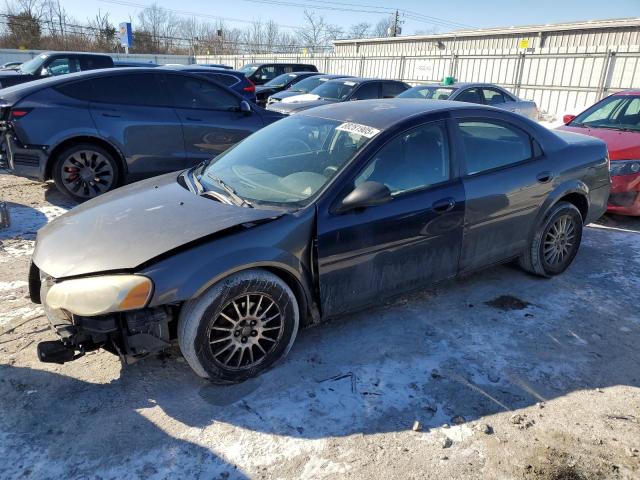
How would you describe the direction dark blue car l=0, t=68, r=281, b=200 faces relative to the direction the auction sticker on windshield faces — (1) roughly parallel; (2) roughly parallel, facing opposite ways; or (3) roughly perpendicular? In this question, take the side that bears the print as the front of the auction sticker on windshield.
roughly parallel, facing opposite ways

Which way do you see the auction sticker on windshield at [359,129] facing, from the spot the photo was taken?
facing the viewer and to the left of the viewer

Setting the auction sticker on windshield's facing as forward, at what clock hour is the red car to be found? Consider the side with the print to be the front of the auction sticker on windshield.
The red car is roughly at 6 o'clock from the auction sticker on windshield.

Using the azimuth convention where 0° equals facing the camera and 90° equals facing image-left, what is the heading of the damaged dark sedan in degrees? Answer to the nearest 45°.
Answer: approximately 45°

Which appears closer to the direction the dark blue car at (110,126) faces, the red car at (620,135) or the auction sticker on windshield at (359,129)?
the red car

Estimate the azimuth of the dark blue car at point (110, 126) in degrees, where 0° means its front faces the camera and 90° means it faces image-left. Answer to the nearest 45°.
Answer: approximately 270°

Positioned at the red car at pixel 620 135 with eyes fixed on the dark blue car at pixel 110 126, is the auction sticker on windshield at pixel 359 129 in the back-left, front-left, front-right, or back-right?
front-left

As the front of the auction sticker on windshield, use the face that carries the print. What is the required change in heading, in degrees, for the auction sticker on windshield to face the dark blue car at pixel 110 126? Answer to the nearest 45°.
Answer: approximately 90° to its right

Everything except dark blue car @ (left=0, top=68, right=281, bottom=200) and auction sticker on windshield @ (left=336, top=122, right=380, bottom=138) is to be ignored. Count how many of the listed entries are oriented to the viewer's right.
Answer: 1

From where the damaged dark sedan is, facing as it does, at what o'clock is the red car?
The red car is roughly at 6 o'clock from the damaged dark sedan.

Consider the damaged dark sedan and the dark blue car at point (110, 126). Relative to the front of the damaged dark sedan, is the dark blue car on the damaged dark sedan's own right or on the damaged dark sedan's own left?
on the damaged dark sedan's own right

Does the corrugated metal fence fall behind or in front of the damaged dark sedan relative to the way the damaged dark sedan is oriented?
behind

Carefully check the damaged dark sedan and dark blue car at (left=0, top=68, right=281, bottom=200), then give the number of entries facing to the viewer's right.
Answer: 1

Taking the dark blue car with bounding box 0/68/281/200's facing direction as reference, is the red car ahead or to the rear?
ahead

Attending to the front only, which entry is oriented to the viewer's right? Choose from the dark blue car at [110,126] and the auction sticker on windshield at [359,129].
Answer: the dark blue car
